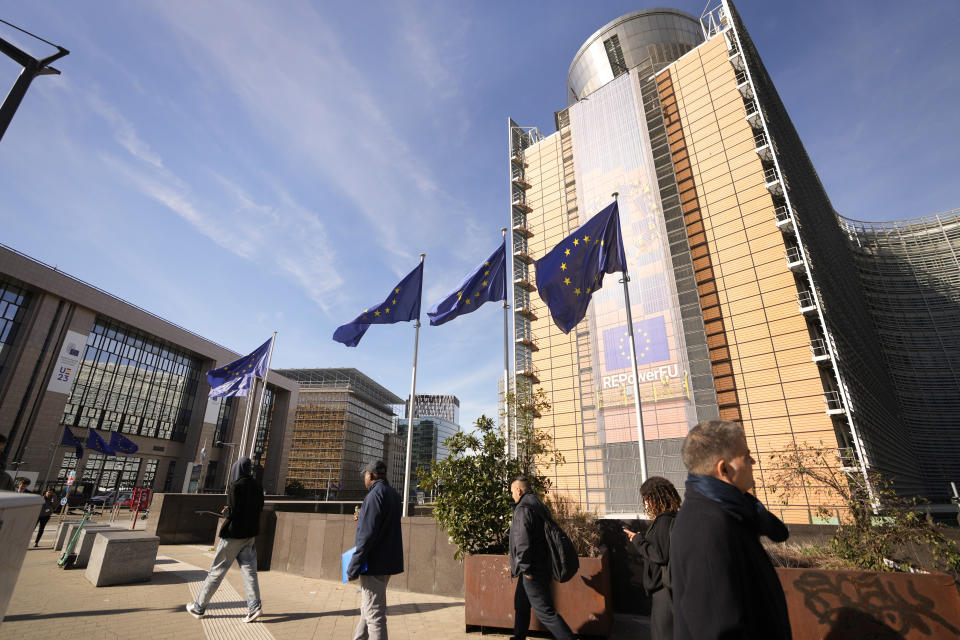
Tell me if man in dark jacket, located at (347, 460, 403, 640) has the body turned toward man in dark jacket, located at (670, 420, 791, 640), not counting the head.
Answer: no

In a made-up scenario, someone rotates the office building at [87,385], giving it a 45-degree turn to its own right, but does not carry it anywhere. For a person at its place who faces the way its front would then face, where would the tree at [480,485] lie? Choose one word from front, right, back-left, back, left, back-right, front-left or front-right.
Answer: front

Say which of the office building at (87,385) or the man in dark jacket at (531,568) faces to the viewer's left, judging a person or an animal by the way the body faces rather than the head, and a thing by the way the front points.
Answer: the man in dark jacket

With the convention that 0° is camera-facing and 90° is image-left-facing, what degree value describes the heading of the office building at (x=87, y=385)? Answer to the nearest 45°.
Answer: approximately 315°

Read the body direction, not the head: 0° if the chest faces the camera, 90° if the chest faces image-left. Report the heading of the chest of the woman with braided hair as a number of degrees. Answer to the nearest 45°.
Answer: approximately 90°

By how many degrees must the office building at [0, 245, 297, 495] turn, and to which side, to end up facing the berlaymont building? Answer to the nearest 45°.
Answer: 0° — it already faces it

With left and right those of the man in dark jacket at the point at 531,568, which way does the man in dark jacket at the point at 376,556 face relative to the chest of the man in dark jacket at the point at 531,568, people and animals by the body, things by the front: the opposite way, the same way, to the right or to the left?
the same way

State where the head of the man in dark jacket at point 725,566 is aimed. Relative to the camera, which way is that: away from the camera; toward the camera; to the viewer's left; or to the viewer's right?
to the viewer's right

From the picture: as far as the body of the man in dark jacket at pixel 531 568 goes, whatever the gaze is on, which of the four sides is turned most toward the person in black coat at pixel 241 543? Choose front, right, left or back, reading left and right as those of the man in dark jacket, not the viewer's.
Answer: front

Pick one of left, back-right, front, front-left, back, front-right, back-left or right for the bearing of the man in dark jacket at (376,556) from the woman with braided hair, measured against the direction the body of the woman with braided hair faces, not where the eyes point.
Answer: front

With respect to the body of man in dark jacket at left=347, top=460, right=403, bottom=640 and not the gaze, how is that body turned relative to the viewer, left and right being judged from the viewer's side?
facing to the left of the viewer

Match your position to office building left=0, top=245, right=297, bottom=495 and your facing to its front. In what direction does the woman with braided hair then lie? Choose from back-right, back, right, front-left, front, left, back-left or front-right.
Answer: front-right

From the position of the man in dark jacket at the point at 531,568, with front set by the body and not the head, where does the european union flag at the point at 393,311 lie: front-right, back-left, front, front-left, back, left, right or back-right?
front-right

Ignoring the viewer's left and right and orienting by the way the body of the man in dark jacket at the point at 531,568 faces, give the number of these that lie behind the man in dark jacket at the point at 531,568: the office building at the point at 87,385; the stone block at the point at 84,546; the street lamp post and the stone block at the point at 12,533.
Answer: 0

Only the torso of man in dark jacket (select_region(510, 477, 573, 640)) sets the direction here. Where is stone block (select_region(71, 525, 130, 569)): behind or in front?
in front

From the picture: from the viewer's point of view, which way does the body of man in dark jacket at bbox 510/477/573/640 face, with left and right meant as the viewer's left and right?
facing to the left of the viewer

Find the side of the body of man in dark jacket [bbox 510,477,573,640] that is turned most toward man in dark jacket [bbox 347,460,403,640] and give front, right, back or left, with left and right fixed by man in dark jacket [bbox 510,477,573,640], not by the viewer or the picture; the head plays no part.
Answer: front
